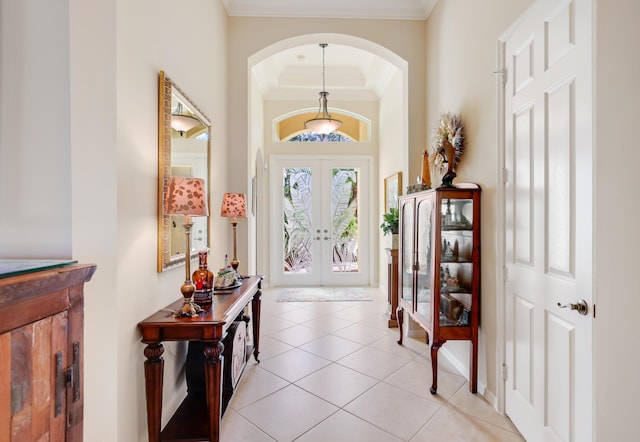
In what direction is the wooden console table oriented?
to the viewer's right

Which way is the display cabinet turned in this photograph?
to the viewer's left

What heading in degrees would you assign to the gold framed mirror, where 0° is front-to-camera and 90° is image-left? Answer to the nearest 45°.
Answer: approximately 270°

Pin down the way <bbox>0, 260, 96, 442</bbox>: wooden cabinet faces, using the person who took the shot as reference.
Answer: facing the viewer and to the right of the viewer

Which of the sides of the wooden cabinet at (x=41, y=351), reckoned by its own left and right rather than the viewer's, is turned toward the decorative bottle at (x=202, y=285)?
left

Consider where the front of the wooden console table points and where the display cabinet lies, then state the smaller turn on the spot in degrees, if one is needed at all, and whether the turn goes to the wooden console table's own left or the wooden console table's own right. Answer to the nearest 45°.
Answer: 0° — it already faces it

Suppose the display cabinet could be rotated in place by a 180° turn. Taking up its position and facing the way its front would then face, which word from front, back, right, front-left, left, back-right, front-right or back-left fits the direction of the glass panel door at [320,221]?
back-left

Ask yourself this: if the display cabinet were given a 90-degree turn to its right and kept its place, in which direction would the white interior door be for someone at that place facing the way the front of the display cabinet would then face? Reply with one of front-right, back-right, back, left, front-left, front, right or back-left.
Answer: back-right

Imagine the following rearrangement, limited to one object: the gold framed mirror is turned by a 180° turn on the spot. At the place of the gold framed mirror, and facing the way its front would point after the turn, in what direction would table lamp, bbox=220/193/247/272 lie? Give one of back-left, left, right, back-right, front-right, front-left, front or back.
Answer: back-right

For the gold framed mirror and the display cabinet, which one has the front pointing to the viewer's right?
the gold framed mirror

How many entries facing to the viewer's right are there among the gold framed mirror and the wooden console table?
2

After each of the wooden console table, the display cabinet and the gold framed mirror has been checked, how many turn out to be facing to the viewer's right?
2
